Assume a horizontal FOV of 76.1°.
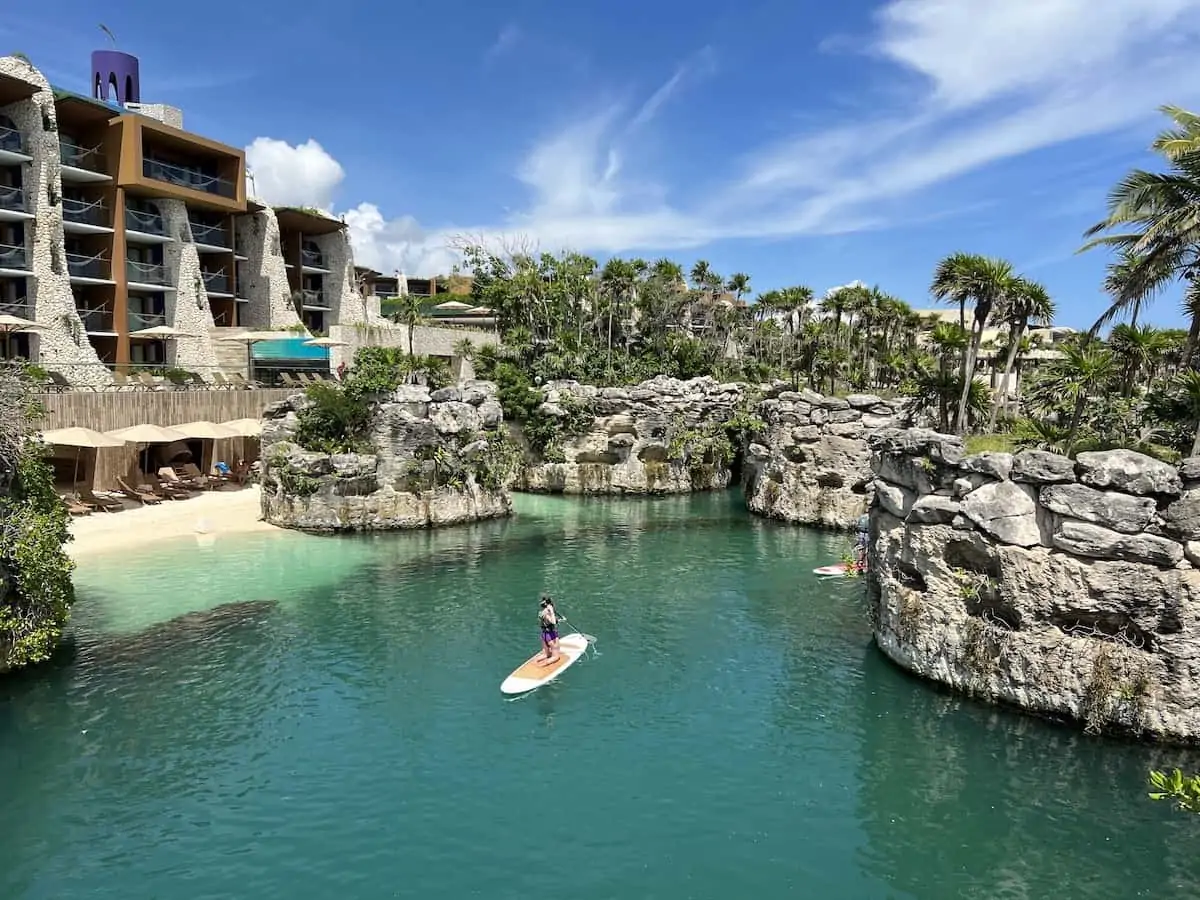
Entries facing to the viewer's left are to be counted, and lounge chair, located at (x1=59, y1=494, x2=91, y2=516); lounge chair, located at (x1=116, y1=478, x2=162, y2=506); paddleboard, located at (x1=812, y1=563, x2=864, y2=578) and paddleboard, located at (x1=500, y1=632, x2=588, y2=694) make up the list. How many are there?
1

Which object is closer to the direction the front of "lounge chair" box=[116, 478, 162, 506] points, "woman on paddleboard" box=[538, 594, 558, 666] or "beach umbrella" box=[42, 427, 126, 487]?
the woman on paddleboard

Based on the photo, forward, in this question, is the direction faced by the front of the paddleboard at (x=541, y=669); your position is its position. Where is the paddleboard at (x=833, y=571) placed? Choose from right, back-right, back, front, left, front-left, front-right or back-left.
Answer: front

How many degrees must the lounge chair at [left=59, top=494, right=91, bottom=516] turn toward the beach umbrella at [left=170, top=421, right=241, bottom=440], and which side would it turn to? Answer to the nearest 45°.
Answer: approximately 90° to its left

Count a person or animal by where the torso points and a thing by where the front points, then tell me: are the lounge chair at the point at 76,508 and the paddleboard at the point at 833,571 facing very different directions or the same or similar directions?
very different directions

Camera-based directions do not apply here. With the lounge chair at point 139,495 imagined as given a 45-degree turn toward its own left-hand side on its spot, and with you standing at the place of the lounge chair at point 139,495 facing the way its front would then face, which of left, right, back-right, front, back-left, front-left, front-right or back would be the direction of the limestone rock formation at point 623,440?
front

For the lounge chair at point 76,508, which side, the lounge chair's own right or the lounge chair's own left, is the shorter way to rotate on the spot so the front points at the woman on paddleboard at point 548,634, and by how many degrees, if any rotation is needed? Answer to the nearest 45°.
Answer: approximately 45° to the lounge chair's own right

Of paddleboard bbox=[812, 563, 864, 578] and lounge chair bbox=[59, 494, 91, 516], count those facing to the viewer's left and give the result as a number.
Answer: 1

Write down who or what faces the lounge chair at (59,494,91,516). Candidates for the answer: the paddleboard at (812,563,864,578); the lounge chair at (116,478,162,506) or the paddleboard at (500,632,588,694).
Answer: the paddleboard at (812,563,864,578)

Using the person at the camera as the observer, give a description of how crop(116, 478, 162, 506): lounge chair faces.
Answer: facing the viewer and to the right of the viewer

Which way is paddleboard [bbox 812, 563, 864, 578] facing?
to the viewer's left

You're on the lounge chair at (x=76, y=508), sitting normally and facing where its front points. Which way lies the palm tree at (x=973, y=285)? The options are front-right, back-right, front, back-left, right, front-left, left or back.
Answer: front

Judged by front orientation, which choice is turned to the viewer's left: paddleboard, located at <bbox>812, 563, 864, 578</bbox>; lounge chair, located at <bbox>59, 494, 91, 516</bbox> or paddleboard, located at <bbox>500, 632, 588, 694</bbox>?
paddleboard, located at <bbox>812, 563, 864, 578</bbox>

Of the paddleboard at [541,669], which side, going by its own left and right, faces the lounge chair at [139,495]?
left

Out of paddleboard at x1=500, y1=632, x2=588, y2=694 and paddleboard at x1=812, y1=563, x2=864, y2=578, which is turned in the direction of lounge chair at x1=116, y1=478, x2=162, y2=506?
paddleboard at x1=812, y1=563, x2=864, y2=578

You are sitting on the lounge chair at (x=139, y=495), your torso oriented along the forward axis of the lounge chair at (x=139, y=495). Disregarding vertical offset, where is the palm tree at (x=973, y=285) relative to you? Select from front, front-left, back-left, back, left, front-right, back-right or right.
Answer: front

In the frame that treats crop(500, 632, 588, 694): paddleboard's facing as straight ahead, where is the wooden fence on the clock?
The wooden fence is roughly at 9 o'clock from the paddleboard.
